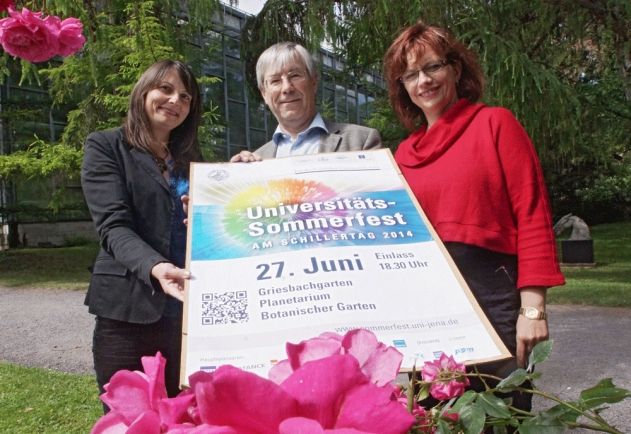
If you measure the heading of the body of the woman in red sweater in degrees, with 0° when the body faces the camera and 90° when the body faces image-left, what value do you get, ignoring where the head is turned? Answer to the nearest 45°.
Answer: approximately 45°

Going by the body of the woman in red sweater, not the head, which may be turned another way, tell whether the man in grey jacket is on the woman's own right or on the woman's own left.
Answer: on the woman's own right

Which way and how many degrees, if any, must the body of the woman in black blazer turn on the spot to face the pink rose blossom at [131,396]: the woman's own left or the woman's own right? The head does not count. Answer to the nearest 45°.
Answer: approximately 45° to the woman's own right
